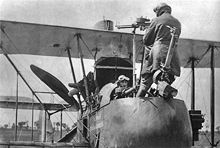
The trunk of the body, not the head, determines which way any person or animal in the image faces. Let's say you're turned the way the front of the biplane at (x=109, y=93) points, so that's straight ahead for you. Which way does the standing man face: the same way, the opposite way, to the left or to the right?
the opposite way

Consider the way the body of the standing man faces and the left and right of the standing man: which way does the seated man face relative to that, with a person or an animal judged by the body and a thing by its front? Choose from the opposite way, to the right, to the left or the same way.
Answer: the opposite way

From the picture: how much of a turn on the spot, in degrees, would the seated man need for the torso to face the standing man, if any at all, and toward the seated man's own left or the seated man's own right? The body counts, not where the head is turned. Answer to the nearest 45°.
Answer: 0° — they already face them
